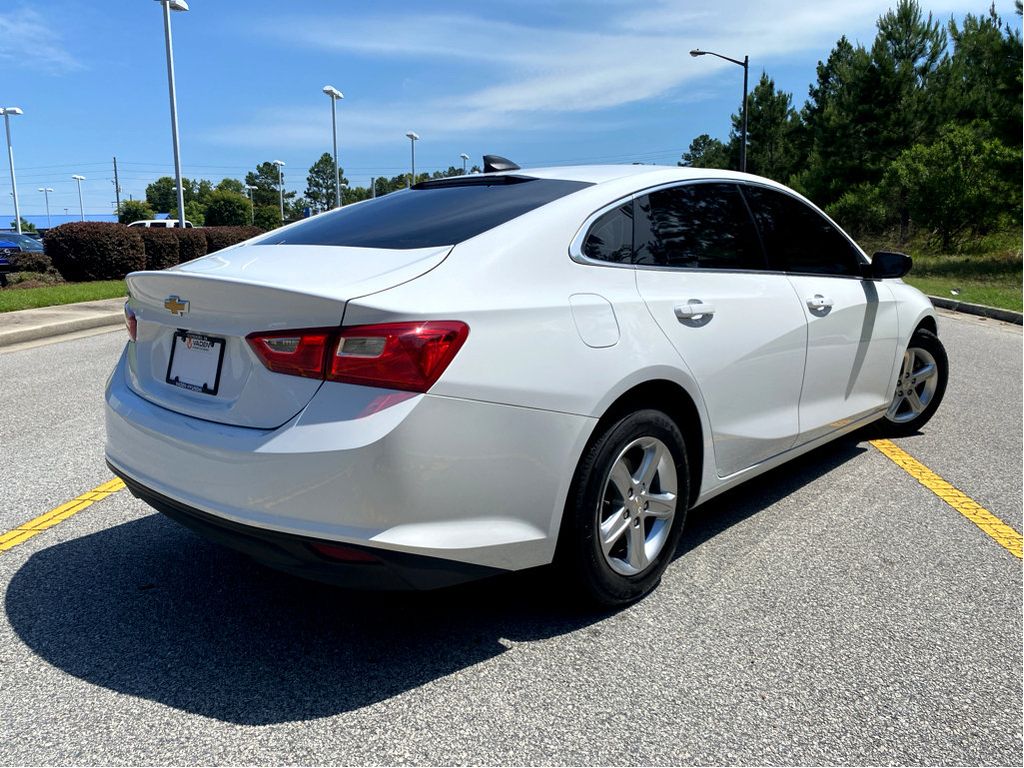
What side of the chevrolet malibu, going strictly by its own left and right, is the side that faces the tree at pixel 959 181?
front

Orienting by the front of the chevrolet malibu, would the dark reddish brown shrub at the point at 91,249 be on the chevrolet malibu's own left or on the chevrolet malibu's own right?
on the chevrolet malibu's own left

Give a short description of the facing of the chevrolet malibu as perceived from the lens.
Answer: facing away from the viewer and to the right of the viewer

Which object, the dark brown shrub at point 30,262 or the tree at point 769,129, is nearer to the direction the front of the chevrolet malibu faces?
the tree

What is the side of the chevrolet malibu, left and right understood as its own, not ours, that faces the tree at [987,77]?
front

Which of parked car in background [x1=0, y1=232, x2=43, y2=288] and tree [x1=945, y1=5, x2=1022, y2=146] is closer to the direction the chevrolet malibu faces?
the tree

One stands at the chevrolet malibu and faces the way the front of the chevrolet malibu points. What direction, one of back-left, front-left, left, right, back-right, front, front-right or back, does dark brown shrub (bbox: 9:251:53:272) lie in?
left

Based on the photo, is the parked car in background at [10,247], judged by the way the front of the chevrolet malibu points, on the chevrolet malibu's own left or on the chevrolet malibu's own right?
on the chevrolet malibu's own left
